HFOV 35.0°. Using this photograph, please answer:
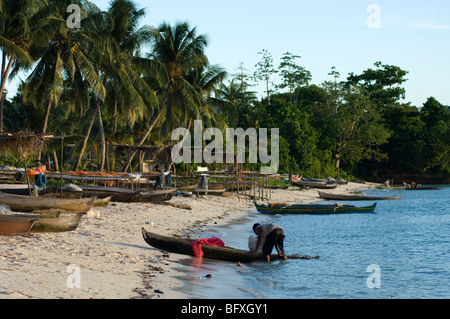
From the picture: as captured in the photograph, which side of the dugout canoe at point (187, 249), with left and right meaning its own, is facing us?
left

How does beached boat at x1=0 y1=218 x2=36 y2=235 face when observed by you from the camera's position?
facing to the right of the viewer

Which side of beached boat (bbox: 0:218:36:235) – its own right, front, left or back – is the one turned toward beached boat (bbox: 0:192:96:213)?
left

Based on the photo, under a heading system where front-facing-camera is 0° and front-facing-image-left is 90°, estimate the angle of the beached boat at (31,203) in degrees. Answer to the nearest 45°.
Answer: approximately 270°

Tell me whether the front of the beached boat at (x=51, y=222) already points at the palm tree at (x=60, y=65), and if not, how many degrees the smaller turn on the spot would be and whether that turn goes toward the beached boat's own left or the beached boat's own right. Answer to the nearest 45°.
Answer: approximately 90° to the beached boat's own left
